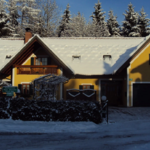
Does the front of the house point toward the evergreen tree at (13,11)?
no

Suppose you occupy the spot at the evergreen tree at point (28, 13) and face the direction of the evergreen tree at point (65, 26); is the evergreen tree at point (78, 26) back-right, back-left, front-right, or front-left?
front-right

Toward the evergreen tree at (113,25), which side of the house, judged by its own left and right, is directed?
back

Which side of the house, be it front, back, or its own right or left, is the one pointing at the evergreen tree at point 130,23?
back

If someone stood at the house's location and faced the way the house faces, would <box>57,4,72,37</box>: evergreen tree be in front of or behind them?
behind

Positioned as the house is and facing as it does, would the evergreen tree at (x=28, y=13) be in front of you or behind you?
behind

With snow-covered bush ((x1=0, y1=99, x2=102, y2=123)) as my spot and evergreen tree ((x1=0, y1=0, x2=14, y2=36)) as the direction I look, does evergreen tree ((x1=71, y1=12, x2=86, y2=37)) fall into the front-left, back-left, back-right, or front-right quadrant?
front-right

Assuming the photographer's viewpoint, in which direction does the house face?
facing the viewer

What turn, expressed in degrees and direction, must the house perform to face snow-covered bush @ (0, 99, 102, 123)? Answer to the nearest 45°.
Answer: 0° — it already faces it

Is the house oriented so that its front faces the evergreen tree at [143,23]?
no

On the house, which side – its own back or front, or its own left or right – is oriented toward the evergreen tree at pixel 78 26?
back
